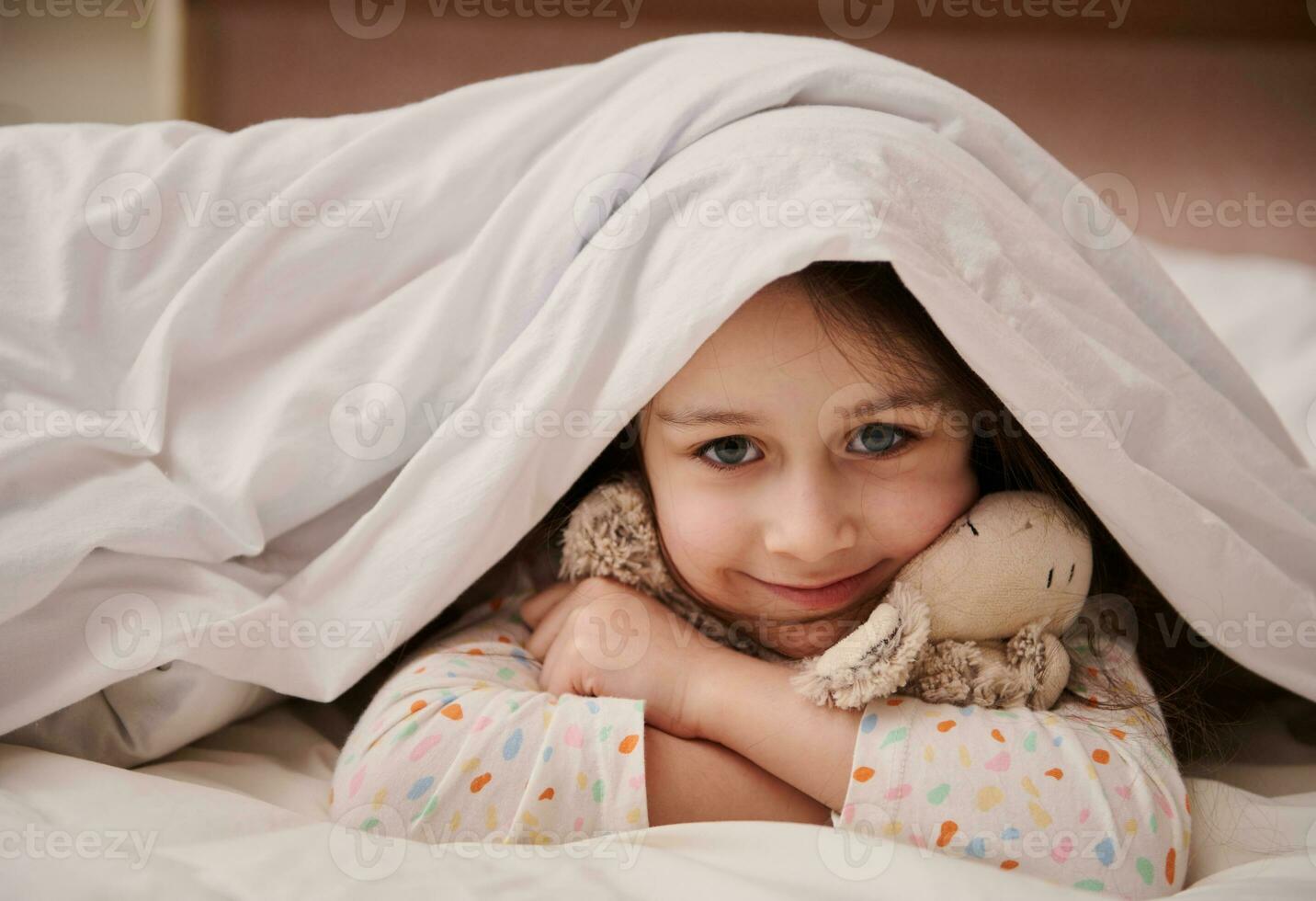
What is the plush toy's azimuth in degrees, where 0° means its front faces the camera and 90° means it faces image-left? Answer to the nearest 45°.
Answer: approximately 315°
